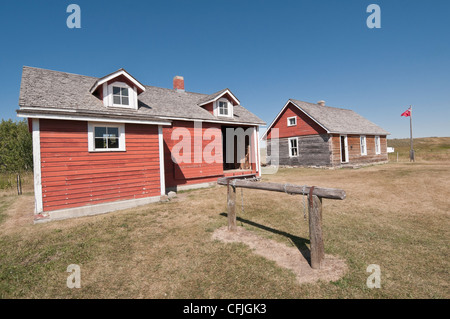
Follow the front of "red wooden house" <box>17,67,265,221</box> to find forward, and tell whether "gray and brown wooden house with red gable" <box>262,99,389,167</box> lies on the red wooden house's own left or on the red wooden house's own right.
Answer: on the red wooden house's own left

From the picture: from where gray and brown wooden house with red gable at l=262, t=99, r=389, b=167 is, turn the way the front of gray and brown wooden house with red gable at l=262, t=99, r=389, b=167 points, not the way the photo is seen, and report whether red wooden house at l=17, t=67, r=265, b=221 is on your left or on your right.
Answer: on your right

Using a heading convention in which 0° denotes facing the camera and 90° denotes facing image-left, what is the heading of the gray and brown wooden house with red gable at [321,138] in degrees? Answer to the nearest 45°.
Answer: approximately 315°
